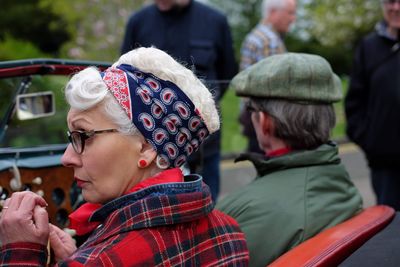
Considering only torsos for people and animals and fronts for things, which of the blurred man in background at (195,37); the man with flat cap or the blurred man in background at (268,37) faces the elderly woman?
the blurred man in background at (195,37)

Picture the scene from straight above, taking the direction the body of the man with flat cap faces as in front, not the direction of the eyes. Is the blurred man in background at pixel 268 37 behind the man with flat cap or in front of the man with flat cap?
in front

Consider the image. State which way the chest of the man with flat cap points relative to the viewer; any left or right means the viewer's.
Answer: facing away from the viewer and to the left of the viewer

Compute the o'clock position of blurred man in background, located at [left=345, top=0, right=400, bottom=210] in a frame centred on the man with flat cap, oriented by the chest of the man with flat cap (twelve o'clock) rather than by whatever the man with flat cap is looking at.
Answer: The blurred man in background is roughly at 2 o'clock from the man with flat cap.

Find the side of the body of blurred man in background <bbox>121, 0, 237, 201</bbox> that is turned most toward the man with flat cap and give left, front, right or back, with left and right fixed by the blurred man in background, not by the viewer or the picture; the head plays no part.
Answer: front

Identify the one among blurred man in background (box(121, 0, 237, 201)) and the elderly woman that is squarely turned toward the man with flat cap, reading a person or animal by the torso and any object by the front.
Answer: the blurred man in background

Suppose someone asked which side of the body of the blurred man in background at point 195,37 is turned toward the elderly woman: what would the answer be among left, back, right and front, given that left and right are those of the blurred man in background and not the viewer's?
front

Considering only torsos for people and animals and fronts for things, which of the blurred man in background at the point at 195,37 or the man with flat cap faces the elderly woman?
the blurred man in background

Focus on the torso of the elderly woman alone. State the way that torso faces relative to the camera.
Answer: to the viewer's left

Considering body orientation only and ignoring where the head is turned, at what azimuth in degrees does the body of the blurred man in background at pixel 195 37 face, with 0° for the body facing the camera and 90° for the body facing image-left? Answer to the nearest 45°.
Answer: approximately 0°

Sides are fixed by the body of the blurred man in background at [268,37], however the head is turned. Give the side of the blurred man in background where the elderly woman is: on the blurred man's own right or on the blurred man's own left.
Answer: on the blurred man's own right

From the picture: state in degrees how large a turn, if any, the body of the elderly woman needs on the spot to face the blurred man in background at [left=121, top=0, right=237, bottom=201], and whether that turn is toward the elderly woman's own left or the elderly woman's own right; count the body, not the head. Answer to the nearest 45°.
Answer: approximately 90° to the elderly woman's own right

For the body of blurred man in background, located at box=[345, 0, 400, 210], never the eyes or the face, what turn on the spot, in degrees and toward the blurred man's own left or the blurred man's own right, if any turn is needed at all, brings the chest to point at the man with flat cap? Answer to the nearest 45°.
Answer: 0° — they already face them

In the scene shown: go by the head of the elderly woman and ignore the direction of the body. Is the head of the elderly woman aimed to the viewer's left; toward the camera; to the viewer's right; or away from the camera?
to the viewer's left

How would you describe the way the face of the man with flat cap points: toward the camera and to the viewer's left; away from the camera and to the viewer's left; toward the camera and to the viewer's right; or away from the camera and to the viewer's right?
away from the camera and to the viewer's left
